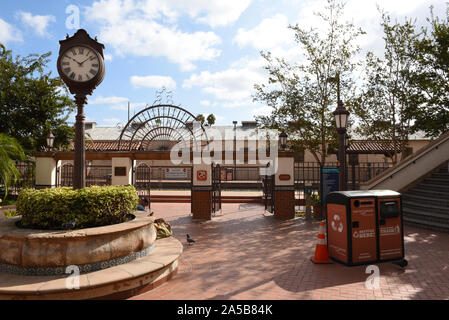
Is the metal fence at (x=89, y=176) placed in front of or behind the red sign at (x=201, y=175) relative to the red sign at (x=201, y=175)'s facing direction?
behind

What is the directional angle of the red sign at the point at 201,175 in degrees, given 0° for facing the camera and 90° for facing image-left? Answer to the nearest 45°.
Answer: approximately 0°

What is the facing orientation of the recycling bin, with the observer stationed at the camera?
facing the viewer and to the right of the viewer

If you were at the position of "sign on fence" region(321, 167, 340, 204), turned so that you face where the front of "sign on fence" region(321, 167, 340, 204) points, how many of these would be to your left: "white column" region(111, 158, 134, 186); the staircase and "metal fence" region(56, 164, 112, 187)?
1

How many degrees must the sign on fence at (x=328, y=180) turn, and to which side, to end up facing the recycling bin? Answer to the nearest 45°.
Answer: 0° — it already faces it

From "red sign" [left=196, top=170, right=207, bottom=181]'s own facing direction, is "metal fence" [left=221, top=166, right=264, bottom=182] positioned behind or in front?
behind

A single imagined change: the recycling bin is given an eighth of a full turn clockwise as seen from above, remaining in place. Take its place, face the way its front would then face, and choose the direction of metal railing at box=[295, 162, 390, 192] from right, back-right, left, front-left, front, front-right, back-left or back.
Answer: back

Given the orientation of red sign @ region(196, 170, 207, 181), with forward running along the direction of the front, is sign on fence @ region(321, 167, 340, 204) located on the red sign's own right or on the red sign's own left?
on the red sign's own left

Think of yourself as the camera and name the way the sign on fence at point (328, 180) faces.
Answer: facing the viewer

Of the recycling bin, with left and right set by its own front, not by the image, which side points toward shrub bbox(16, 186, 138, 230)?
right
